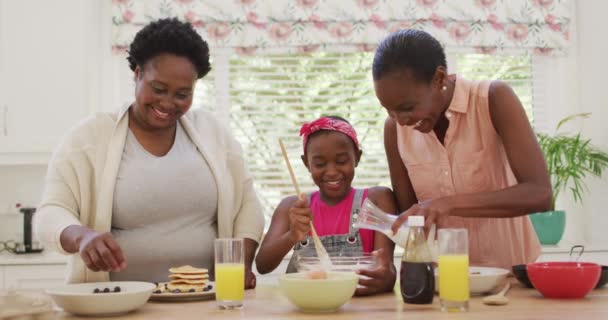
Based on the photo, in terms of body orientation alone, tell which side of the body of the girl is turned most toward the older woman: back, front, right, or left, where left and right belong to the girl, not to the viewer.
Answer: right

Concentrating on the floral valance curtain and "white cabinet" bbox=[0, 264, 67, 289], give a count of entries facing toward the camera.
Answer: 2

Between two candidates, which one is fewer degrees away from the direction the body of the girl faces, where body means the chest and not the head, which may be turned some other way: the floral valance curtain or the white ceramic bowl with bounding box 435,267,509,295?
the white ceramic bowl

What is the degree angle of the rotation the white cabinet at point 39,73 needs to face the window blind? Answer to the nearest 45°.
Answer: approximately 90° to its left

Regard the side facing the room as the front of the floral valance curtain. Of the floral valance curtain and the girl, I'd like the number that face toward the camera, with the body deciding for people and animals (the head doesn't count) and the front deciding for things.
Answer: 2

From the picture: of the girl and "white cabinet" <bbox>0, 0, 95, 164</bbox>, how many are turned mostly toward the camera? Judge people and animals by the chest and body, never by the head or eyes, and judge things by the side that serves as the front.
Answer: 2
